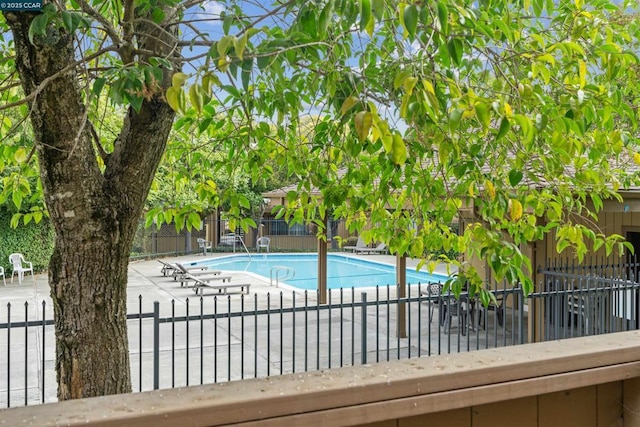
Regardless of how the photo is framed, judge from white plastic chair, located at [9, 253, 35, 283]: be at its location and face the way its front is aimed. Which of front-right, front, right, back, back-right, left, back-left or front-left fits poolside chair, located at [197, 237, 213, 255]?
left

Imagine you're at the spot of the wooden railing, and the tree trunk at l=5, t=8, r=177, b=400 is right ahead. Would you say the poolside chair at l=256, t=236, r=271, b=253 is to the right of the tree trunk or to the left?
right

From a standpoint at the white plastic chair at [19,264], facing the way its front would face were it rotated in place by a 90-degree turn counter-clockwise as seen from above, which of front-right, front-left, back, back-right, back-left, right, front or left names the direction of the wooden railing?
back-right

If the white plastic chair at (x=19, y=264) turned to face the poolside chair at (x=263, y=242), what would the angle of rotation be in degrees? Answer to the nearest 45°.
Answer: approximately 90° to its left

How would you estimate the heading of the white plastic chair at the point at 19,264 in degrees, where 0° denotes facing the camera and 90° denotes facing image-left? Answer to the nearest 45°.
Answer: approximately 315°

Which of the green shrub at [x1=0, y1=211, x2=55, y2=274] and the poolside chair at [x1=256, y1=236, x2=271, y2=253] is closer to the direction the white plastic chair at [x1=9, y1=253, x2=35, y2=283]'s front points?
the poolside chair
